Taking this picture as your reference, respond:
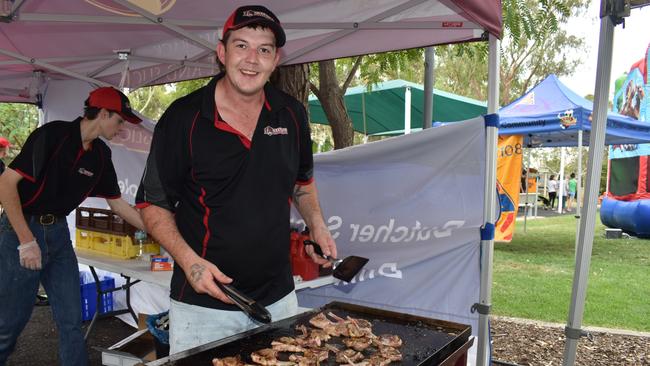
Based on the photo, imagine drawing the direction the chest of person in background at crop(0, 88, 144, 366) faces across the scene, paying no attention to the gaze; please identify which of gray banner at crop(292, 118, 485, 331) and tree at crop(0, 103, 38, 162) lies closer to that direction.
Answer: the gray banner

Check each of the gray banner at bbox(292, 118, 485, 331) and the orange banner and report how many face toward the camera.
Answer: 1

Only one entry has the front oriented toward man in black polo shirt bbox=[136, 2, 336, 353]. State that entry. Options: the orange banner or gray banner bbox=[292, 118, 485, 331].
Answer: the orange banner

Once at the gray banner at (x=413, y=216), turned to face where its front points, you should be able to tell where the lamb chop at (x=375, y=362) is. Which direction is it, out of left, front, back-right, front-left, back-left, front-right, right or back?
back-right

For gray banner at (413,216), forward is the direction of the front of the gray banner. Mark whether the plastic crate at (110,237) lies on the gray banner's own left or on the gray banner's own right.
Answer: on the gray banner's own left

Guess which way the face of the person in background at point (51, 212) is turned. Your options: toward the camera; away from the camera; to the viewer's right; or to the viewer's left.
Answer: to the viewer's right

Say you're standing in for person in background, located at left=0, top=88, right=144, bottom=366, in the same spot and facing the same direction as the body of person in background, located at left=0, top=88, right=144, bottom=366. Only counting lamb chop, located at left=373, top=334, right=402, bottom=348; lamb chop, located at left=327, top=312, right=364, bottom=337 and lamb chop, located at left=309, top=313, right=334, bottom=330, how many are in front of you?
3

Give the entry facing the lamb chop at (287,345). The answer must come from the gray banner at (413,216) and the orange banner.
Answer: the orange banner

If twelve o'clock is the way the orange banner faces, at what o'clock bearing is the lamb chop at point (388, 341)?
The lamb chop is roughly at 12 o'clock from the orange banner.

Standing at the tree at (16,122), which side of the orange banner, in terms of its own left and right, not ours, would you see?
right

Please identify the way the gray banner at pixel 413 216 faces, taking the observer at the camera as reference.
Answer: facing away from the viewer and to the right of the viewer

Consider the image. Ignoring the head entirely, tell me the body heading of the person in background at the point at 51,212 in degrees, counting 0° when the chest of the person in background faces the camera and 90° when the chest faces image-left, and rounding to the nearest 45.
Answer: approximately 315°

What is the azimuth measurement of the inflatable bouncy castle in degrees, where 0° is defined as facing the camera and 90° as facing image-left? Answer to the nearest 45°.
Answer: approximately 45°

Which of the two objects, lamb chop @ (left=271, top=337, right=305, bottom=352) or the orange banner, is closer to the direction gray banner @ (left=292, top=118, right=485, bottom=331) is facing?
the orange banner

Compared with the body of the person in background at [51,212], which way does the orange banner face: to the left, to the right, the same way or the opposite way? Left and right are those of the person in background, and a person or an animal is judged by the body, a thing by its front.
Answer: to the right
